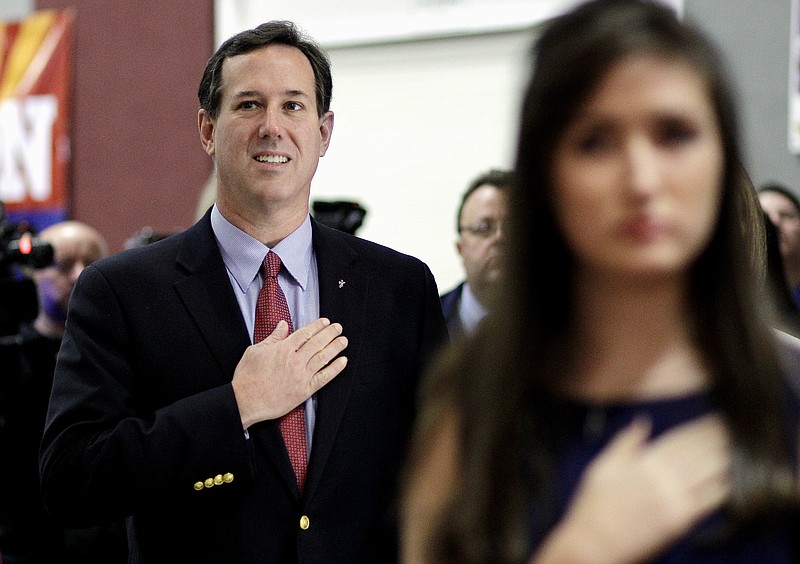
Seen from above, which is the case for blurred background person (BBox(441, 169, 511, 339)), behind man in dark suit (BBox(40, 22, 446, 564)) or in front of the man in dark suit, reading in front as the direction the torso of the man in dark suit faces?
behind

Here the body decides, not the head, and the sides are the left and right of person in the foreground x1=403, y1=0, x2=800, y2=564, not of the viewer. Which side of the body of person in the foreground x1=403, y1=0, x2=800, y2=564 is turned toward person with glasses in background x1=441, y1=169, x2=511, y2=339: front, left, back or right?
back

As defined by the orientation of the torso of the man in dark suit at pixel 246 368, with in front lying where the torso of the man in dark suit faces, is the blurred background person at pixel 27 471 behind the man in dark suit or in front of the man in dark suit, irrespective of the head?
behind
